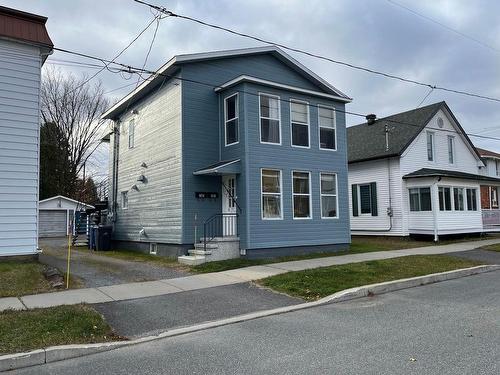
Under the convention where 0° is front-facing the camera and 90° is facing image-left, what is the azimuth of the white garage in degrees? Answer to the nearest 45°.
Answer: approximately 0°

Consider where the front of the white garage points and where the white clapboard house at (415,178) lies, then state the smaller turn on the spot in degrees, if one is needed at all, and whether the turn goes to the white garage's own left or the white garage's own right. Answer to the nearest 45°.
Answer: approximately 45° to the white garage's own left

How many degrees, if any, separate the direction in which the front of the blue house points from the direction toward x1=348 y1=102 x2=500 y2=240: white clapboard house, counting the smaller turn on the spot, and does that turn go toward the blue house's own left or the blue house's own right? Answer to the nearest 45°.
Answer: approximately 90° to the blue house's own left

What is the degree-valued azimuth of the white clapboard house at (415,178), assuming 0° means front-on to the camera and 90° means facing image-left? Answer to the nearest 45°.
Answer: approximately 315°

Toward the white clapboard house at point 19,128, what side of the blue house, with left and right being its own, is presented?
right

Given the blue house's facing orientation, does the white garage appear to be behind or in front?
behind

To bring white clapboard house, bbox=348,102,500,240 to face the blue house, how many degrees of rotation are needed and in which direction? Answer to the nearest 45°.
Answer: approximately 90° to its right

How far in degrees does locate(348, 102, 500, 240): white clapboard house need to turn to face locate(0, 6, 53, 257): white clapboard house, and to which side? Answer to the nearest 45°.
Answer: approximately 90° to its right
